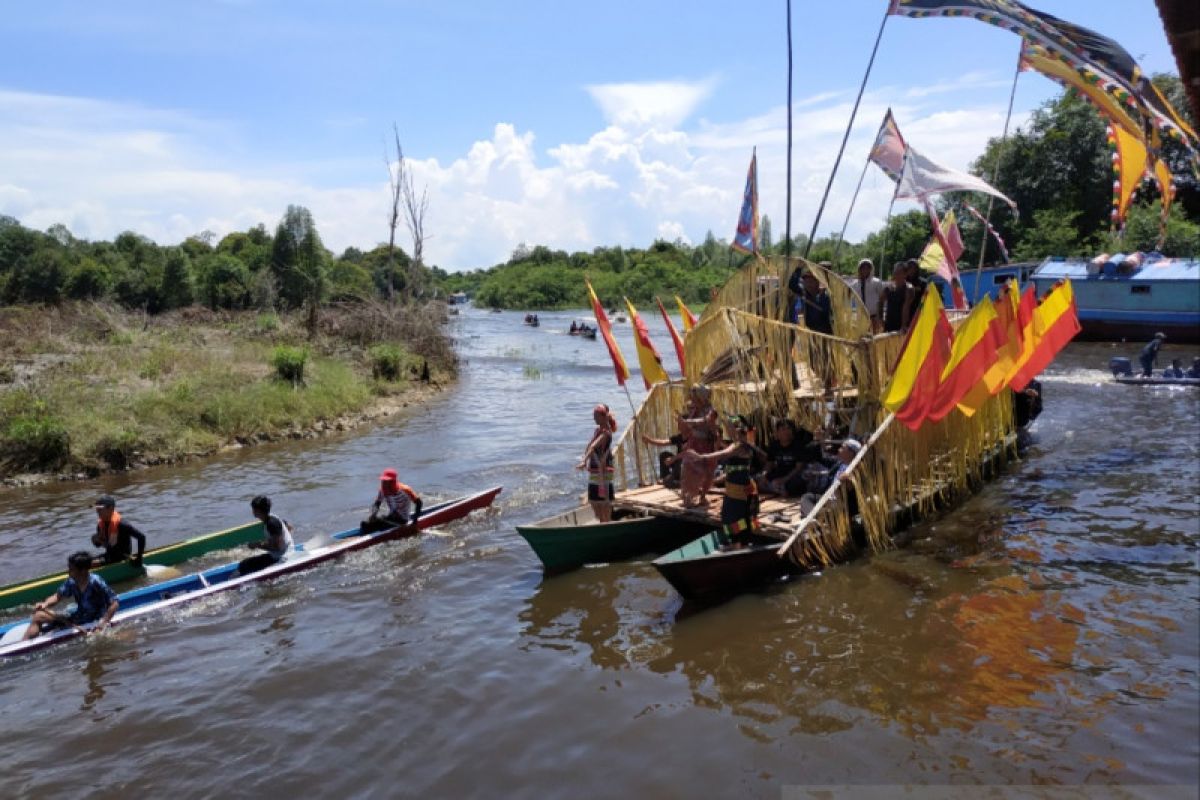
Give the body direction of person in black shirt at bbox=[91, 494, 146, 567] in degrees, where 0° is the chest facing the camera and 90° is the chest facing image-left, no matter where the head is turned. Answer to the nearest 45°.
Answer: approximately 45°

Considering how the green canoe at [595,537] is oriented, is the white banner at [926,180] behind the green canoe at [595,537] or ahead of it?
behind

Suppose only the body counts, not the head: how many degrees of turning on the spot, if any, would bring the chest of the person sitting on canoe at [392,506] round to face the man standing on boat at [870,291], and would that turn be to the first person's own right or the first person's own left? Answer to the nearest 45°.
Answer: approximately 135° to the first person's own left

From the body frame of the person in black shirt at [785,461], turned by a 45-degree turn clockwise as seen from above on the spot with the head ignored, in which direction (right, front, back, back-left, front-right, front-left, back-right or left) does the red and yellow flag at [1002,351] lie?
back

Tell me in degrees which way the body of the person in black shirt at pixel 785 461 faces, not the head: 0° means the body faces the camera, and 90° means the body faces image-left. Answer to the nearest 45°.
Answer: approximately 45°
